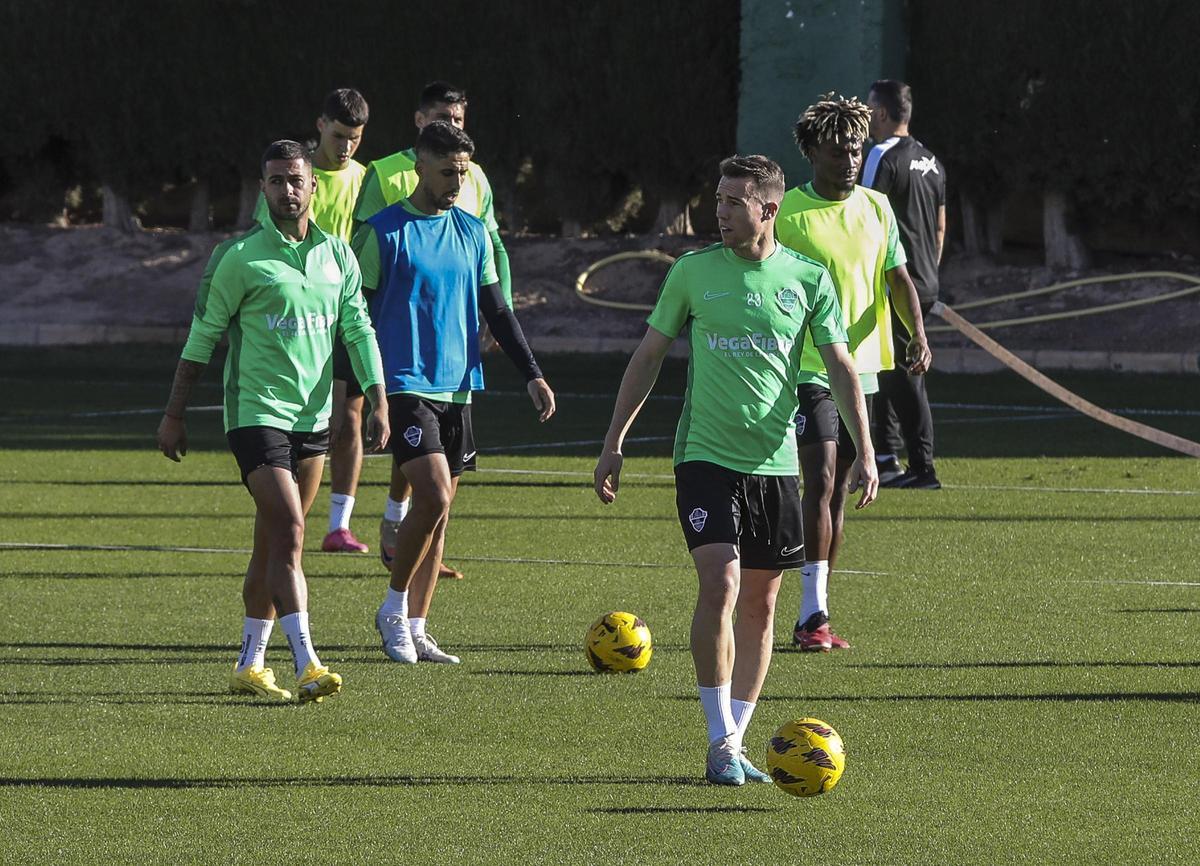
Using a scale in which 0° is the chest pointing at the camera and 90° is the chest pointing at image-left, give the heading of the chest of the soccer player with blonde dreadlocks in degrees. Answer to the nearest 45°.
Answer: approximately 315°

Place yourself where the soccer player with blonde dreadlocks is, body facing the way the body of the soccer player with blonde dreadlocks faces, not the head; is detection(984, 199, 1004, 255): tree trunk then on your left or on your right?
on your left

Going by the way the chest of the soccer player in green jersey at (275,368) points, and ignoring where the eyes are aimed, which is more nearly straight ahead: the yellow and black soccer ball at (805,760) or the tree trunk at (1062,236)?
the yellow and black soccer ball

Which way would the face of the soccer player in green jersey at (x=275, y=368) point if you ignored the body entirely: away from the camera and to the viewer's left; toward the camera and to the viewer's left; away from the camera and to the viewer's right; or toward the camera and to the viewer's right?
toward the camera and to the viewer's right

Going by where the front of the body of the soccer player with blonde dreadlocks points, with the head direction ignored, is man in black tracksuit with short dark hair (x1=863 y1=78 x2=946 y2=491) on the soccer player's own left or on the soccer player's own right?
on the soccer player's own left

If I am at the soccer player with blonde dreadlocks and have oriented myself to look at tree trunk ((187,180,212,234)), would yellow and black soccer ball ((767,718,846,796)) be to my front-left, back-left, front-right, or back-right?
back-left

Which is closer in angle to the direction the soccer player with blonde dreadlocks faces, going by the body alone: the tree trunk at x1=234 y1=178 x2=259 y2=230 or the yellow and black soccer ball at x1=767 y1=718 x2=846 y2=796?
the yellow and black soccer ball

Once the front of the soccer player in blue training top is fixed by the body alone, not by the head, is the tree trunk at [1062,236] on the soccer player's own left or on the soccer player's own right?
on the soccer player's own left
